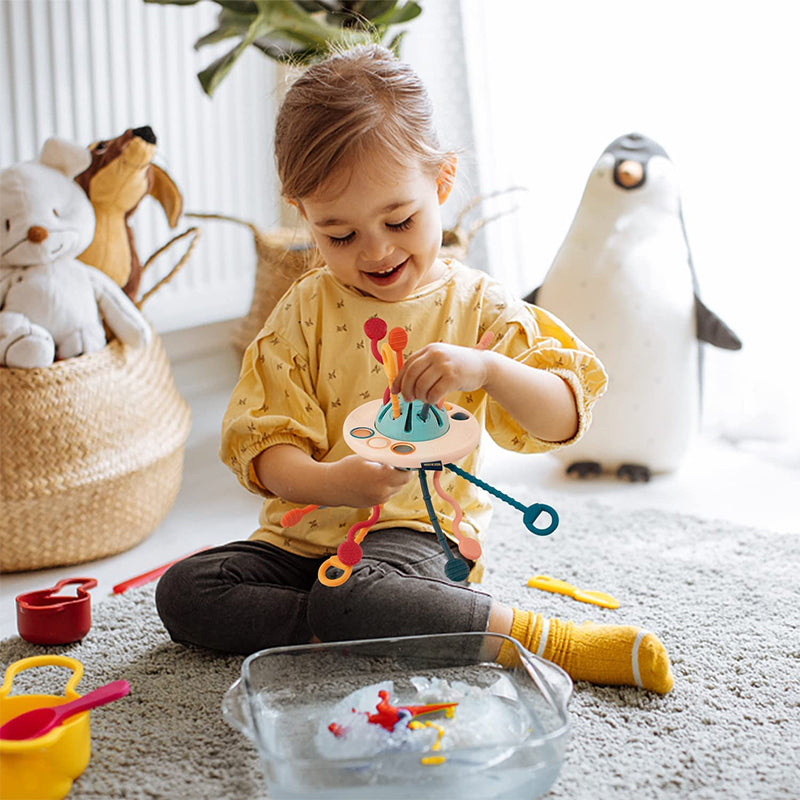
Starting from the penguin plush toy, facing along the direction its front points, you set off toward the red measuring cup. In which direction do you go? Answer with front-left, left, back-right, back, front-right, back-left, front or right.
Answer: front-right

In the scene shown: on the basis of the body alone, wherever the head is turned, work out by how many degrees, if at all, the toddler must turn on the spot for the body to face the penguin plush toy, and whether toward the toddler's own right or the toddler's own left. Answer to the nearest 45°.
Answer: approximately 135° to the toddler's own left

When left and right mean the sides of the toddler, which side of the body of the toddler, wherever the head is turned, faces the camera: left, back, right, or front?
front

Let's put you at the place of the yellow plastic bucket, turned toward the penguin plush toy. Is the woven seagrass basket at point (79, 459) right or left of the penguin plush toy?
left

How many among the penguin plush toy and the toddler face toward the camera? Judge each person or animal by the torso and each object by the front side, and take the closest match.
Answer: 2

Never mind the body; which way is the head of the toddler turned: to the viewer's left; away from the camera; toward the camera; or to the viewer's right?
toward the camera

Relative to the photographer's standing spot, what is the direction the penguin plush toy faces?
facing the viewer

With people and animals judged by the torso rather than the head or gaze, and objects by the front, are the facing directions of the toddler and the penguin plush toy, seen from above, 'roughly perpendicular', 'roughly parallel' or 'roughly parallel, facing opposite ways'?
roughly parallel

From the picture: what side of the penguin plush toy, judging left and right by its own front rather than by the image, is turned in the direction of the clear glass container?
front

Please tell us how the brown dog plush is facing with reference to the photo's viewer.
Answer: facing the viewer and to the right of the viewer
